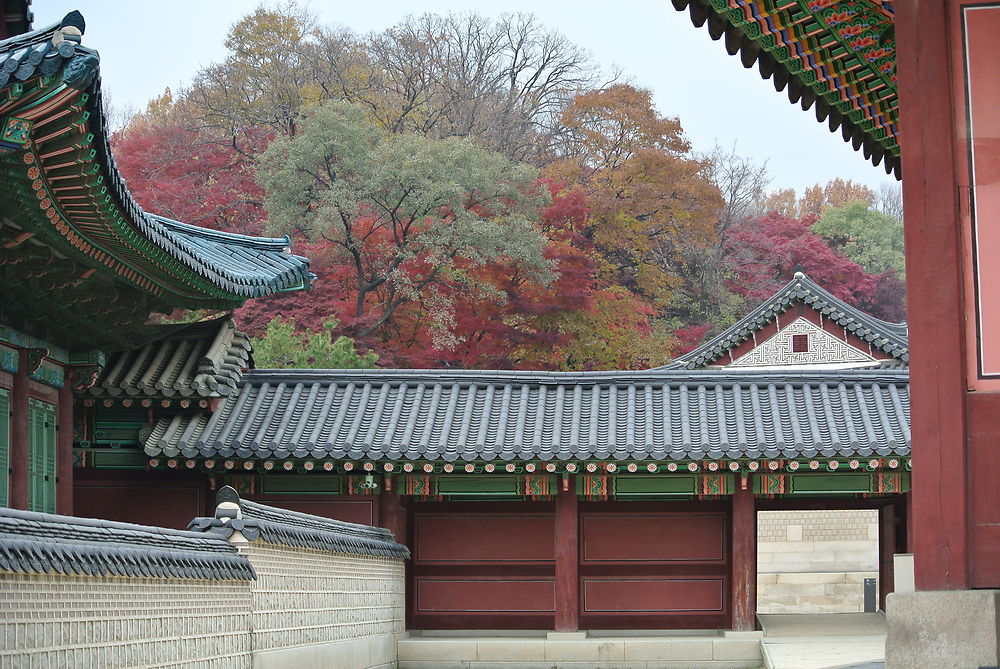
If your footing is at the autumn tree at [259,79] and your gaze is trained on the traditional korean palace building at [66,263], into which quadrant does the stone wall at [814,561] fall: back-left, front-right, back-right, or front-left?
front-left

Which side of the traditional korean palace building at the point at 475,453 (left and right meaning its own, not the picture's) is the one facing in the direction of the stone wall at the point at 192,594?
front

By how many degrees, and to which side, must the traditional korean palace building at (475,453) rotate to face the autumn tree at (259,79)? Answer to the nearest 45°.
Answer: approximately 180°

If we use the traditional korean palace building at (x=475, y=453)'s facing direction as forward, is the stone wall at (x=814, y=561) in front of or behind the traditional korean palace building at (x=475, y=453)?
behind

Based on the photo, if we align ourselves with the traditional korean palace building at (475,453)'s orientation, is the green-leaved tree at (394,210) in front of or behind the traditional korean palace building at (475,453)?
behind

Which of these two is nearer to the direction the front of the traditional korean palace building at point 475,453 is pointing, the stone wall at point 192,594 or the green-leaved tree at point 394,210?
the stone wall

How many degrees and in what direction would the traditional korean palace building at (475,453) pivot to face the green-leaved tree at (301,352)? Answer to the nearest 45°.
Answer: approximately 180°

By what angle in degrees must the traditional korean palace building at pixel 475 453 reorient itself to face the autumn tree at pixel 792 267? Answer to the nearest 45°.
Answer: approximately 180°

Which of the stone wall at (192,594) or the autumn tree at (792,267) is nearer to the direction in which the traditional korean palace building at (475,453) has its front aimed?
the stone wall

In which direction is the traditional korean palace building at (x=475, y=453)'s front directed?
toward the camera
